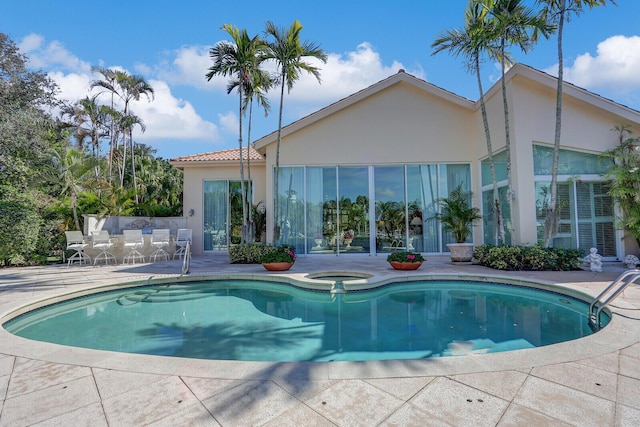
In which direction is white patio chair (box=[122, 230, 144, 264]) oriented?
toward the camera

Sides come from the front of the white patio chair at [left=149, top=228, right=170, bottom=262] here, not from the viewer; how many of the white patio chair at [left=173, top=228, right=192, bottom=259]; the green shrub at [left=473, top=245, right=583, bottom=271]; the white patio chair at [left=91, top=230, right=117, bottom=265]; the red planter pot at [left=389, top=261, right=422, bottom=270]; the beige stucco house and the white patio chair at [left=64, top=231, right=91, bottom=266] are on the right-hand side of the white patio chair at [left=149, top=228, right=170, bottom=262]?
2

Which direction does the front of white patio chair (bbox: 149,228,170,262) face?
toward the camera

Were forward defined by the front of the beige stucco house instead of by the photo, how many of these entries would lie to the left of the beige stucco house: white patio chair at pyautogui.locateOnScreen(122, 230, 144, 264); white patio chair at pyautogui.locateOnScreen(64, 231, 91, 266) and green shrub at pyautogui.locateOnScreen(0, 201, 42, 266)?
0

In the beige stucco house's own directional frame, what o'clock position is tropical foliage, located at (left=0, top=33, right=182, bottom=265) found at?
The tropical foliage is roughly at 2 o'clock from the beige stucco house.

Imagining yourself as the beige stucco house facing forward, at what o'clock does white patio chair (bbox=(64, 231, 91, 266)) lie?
The white patio chair is roughly at 2 o'clock from the beige stucco house.

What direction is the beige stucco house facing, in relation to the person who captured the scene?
facing the viewer

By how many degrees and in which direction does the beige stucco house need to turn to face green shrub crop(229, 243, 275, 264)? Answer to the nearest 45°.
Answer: approximately 45° to its right

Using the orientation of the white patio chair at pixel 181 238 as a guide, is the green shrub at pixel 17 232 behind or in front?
in front

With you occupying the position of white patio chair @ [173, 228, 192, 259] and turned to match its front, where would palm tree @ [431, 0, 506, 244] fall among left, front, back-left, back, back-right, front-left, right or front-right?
right

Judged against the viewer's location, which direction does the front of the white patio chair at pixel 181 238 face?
facing away from the viewer

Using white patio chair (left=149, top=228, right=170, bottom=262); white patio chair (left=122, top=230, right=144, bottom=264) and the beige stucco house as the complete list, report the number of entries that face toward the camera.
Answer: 3

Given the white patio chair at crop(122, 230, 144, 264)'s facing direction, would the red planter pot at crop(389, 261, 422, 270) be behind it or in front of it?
in front
